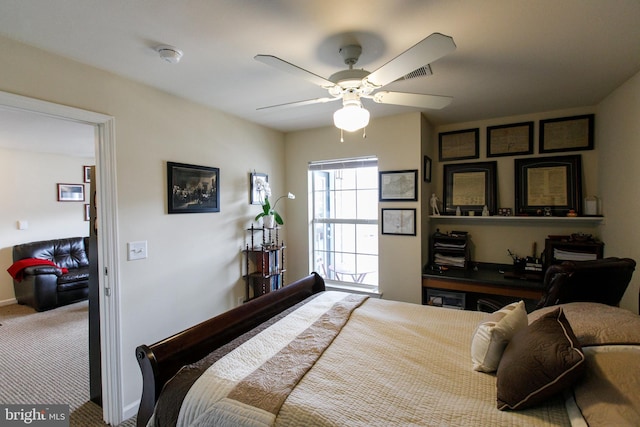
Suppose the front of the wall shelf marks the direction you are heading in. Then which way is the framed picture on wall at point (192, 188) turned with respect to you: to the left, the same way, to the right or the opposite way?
to the left

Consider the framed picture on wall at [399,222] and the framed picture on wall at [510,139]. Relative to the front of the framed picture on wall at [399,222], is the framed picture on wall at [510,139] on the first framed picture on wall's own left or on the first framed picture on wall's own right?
on the first framed picture on wall's own left

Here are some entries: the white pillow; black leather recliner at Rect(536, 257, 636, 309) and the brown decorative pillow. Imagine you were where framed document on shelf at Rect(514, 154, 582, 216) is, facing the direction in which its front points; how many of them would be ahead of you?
3

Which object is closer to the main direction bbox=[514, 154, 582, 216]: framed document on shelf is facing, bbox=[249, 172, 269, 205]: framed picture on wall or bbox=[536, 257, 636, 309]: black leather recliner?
the black leather recliner

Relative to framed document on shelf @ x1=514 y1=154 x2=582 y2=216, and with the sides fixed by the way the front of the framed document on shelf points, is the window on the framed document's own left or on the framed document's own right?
on the framed document's own right
